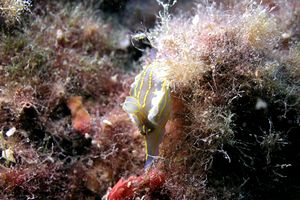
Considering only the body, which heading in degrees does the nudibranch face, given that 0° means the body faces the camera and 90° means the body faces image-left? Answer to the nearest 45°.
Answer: approximately 180°
